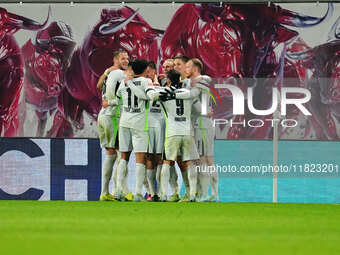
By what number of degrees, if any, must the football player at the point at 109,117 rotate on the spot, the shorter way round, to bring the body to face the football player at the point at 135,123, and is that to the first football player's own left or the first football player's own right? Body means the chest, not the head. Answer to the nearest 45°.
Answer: approximately 45° to the first football player's own right

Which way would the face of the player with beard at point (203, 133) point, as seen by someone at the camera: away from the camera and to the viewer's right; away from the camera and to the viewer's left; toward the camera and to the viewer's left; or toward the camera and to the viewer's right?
toward the camera and to the viewer's left

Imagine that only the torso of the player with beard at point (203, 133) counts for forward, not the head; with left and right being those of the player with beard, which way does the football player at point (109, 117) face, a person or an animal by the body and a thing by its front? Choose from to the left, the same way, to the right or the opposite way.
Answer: the opposite way

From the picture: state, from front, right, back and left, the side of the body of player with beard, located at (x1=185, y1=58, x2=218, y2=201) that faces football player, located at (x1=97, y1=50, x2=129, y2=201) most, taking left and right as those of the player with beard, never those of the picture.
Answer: front

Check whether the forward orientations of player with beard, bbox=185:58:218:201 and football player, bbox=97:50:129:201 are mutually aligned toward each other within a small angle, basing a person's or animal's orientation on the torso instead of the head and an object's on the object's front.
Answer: yes

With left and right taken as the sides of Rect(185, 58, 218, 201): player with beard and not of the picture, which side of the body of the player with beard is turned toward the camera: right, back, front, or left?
left

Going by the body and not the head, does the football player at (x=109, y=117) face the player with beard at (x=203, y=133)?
yes

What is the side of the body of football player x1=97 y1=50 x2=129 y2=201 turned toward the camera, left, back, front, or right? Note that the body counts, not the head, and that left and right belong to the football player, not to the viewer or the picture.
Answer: right

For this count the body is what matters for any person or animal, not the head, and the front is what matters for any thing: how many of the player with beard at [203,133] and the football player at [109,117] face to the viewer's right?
1

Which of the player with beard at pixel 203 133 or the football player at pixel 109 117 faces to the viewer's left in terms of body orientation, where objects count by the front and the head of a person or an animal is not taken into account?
the player with beard

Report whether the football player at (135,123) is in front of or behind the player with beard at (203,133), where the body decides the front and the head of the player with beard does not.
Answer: in front
